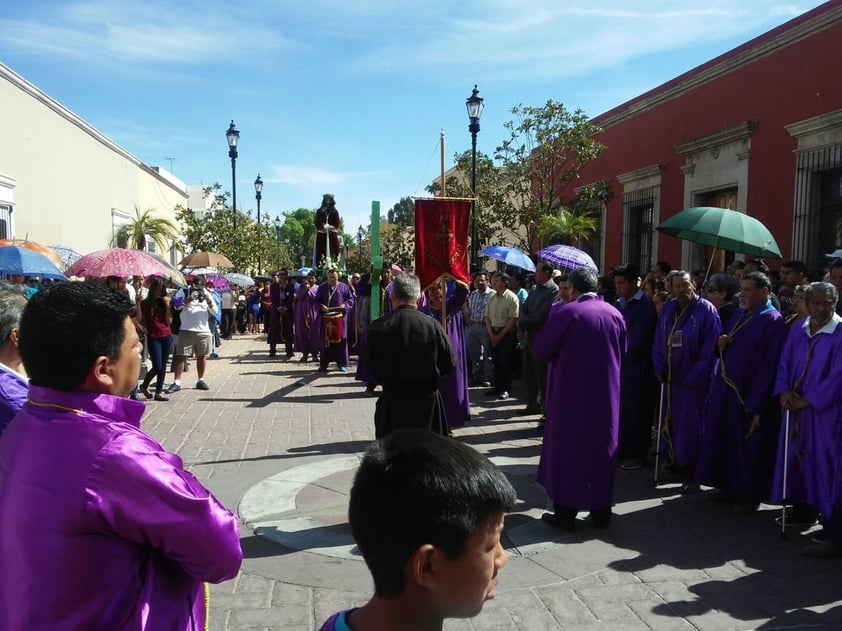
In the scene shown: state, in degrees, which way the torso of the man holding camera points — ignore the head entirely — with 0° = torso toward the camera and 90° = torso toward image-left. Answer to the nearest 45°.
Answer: approximately 0°

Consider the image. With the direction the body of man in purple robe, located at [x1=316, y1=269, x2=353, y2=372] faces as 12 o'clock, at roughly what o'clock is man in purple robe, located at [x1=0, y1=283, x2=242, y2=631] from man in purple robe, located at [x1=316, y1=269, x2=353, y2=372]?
man in purple robe, located at [x1=0, y1=283, x2=242, y2=631] is roughly at 12 o'clock from man in purple robe, located at [x1=316, y1=269, x2=353, y2=372].

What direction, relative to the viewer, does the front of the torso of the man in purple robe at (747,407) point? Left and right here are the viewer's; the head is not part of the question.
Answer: facing the viewer and to the left of the viewer

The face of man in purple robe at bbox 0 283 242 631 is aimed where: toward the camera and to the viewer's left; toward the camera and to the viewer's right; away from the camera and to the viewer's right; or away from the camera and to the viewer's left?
away from the camera and to the viewer's right

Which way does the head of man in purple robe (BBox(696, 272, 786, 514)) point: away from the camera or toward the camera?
toward the camera

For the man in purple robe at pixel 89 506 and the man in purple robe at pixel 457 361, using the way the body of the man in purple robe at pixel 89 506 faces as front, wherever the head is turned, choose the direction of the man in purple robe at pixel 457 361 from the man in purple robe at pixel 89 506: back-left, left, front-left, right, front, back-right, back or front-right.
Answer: front

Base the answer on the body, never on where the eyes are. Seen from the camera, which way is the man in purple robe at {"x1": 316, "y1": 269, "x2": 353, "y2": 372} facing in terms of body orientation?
toward the camera

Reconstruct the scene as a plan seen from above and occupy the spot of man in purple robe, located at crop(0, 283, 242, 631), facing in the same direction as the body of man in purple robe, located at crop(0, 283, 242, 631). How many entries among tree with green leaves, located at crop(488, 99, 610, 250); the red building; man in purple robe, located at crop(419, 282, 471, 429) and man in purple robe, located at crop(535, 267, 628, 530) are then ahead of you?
4

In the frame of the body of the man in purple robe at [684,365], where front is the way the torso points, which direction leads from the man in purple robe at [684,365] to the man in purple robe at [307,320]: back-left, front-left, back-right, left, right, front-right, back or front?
right

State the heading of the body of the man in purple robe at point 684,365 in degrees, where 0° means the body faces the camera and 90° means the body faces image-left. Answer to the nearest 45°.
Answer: approximately 45°

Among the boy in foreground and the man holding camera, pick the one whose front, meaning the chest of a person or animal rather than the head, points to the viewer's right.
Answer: the boy in foreground

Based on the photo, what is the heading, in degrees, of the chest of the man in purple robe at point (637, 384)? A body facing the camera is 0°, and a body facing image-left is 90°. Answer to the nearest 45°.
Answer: approximately 45°

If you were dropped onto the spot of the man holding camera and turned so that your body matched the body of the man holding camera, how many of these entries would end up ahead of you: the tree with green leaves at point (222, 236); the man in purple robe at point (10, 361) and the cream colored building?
1

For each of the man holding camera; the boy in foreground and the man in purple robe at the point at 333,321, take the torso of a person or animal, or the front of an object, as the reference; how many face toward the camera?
2

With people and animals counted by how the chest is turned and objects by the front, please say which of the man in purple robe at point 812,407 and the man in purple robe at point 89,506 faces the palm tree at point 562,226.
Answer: the man in purple robe at point 89,506

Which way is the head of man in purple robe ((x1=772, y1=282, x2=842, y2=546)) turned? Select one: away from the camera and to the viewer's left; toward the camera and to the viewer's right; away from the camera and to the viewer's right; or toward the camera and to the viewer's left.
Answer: toward the camera and to the viewer's left

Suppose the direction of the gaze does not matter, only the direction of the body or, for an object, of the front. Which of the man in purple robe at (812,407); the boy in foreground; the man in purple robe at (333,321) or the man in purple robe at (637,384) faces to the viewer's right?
the boy in foreground
